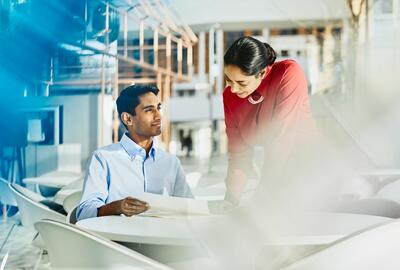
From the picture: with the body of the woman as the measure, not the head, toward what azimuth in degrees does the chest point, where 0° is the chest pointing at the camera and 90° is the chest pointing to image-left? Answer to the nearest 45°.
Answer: approximately 45°

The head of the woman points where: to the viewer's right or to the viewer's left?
to the viewer's left

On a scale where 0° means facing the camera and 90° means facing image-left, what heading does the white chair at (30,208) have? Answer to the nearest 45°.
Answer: approximately 270°

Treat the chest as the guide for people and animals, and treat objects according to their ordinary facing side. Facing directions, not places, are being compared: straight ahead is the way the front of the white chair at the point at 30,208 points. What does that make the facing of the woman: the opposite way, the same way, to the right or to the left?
the opposite way
